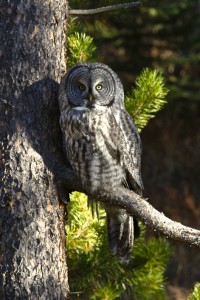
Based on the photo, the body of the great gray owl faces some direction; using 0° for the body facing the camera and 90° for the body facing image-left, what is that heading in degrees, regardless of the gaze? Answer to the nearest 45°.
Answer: approximately 45°
